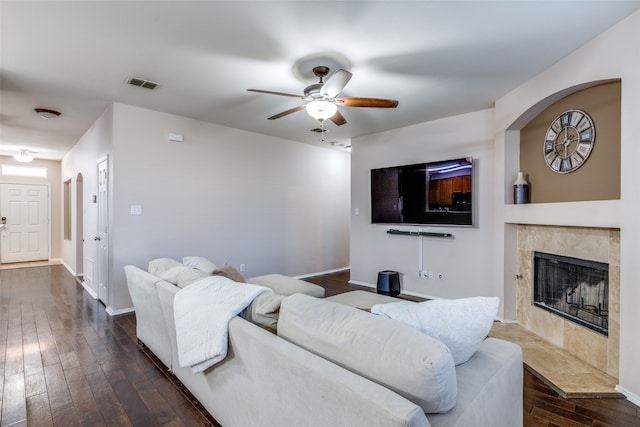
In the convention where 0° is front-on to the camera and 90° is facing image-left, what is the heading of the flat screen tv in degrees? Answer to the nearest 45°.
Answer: approximately 45°

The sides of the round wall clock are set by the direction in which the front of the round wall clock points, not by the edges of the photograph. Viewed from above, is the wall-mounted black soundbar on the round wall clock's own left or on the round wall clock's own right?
on the round wall clock's own right

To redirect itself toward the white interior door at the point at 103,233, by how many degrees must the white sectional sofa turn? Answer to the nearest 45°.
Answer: approximately 90° to its left

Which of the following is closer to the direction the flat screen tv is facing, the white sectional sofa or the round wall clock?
the white sectional sofa

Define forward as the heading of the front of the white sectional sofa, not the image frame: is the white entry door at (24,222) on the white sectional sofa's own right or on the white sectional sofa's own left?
on the white sectional sofa's own left

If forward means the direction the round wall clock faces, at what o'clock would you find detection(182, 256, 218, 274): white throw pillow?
The white throw pillow is roughly at 12 o'clock from the round wall clock.

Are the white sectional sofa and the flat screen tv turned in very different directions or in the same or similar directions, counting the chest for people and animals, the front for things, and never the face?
very different directions

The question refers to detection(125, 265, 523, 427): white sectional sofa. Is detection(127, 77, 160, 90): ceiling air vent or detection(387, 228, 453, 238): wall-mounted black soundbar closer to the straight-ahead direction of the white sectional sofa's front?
the wall-mounted black soundbar

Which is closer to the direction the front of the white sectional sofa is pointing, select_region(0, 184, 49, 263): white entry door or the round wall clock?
the round wall clock

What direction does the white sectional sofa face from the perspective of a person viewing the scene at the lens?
facing away from the viewer and to the right of the viewer

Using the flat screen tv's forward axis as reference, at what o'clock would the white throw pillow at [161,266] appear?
The white throw pillow is roughly at 12 o'clock from the flat screen tv.

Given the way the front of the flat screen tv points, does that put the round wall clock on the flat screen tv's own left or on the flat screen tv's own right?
on the flat screen tv's own left

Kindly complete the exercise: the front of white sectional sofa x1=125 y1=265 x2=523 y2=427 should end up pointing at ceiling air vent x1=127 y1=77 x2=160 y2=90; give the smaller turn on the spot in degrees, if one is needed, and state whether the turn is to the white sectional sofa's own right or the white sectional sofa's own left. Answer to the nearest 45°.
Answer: approximately 90° to the white sectional sofa's own left
